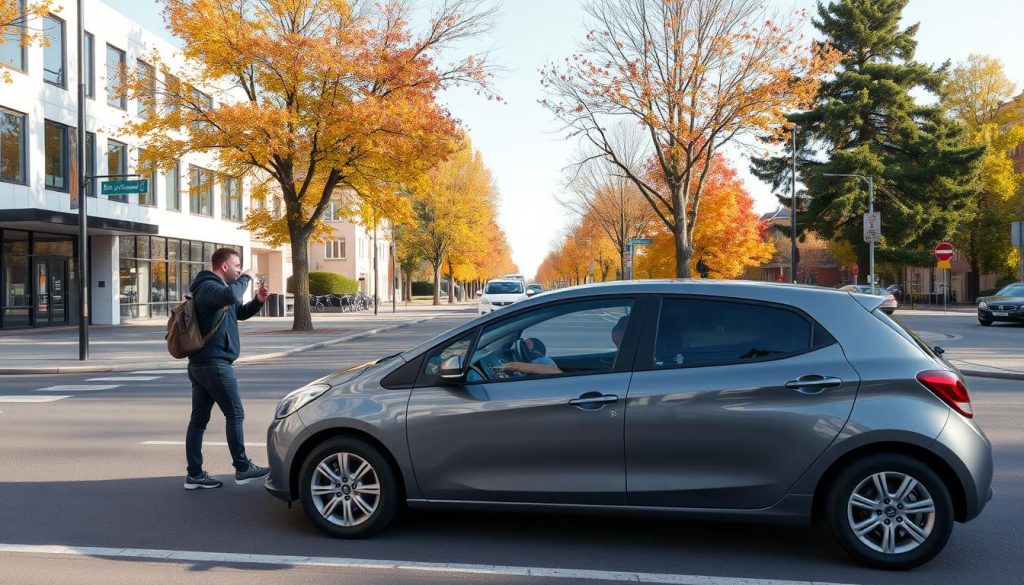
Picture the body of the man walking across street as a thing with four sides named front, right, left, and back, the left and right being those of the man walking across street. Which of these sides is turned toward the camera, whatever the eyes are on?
right

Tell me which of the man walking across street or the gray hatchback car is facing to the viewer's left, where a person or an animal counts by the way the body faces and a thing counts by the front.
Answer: the gray hatchback car

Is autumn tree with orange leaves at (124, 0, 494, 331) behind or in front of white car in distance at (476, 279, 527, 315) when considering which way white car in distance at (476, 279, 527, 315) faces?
in front

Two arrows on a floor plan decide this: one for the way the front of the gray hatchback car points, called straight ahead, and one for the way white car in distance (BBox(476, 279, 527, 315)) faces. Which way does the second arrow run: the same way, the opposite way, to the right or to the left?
to the left

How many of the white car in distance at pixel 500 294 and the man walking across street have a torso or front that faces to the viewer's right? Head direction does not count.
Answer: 1

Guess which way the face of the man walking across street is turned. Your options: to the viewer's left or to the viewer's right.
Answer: to the viewer's right

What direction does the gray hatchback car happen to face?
to the viewer's left

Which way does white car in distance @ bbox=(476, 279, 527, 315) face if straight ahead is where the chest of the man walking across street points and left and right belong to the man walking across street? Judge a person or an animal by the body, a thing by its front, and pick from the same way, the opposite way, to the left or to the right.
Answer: to the right

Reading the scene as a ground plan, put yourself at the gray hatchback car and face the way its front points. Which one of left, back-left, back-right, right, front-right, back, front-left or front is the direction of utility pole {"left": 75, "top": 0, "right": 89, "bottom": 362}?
front-right

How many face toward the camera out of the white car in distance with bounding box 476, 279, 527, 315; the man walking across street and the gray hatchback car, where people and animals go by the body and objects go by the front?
1

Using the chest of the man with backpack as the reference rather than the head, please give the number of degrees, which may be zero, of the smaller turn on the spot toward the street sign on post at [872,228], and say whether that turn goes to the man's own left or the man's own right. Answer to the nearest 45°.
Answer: approximately 45° to the man's own left
